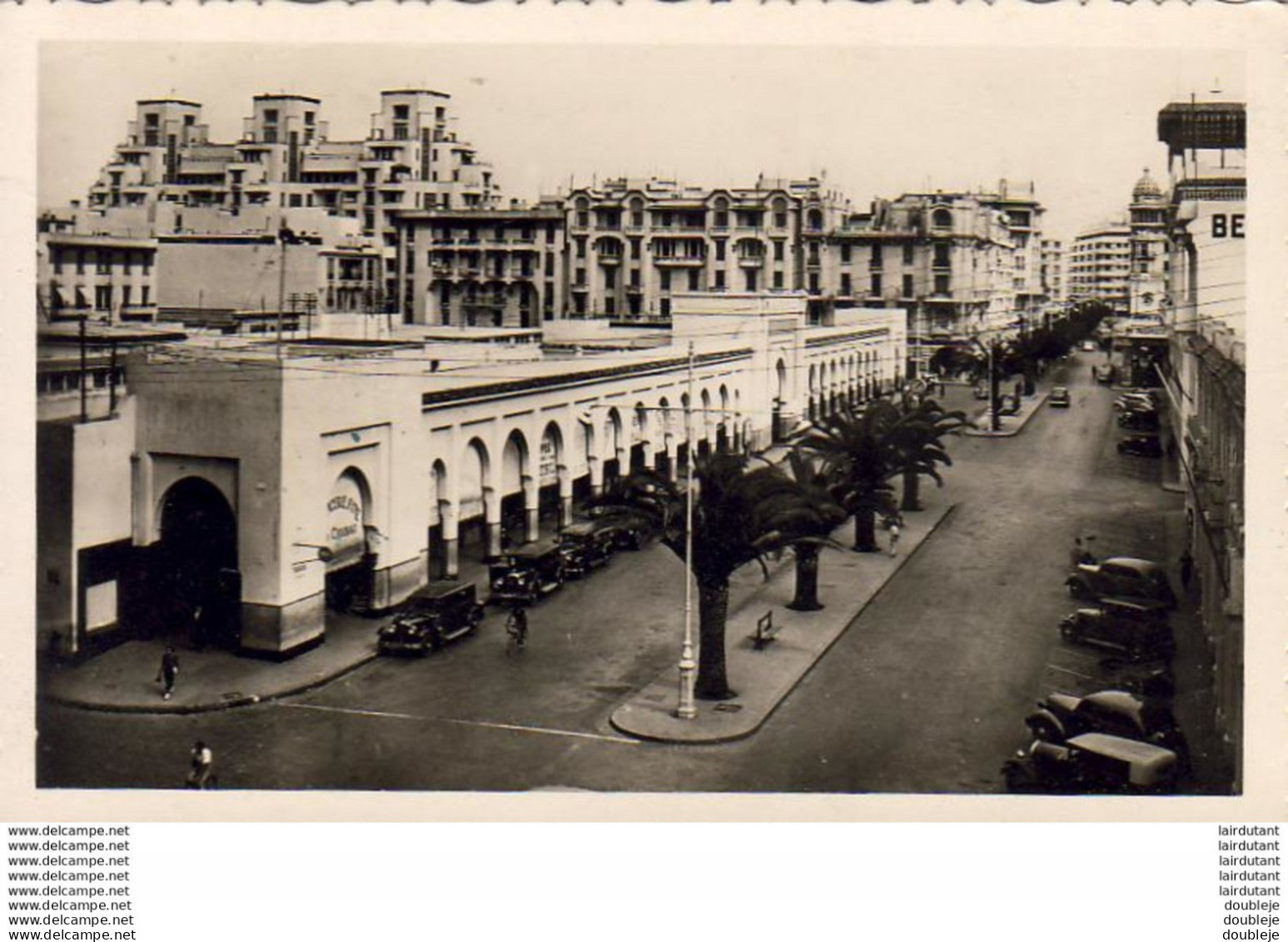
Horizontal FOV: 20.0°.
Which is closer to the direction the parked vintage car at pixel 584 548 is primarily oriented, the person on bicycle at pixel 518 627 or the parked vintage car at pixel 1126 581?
the person on bicycle

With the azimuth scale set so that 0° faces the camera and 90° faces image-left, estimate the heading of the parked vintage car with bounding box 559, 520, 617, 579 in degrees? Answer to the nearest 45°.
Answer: approximately 45°

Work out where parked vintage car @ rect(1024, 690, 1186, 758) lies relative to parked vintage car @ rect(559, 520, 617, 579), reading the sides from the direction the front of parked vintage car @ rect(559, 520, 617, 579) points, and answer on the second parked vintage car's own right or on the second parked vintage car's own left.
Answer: on the second parked vintage car's own left

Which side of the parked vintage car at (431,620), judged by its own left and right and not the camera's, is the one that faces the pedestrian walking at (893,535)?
back

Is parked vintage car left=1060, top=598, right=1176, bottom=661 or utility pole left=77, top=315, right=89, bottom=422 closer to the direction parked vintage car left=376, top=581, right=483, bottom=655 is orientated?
the utility pole

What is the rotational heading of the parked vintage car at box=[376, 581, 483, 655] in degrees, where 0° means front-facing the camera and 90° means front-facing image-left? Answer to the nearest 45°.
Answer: approximately 45°
